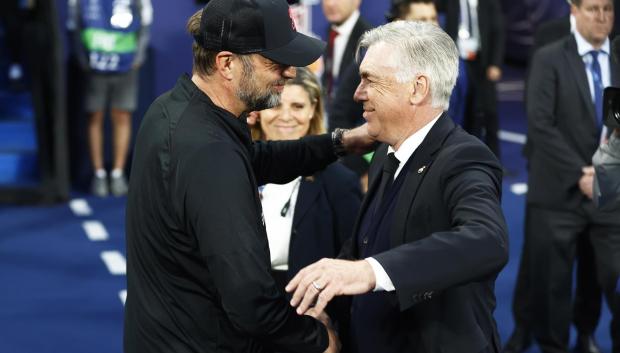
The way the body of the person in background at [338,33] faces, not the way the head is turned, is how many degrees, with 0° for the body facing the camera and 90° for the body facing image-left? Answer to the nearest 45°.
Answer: approximately 45°

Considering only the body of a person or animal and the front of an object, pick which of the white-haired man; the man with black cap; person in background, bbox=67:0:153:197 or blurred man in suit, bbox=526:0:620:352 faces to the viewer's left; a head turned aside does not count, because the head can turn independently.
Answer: the white-haired man

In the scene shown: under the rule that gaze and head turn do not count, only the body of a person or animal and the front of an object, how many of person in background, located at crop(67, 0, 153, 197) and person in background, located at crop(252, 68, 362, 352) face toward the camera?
2

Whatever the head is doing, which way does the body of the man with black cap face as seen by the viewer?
to the viewer's right

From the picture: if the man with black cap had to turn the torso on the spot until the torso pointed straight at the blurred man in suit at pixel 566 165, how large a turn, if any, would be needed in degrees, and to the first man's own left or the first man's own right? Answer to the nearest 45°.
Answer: approximately 45° to the first man's own left

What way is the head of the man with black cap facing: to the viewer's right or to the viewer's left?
to the viewer's right

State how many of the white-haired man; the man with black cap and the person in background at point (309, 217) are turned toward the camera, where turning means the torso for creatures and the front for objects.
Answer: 1

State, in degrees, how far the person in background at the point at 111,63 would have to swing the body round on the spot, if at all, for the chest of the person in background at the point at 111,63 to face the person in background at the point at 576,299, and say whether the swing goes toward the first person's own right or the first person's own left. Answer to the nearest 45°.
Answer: approximately 45° to the first person's own left

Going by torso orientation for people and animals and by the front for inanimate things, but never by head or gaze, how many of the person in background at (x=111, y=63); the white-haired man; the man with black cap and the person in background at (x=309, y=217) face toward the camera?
2

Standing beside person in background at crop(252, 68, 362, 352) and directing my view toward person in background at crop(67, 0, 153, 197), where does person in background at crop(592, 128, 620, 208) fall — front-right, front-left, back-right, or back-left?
back-right

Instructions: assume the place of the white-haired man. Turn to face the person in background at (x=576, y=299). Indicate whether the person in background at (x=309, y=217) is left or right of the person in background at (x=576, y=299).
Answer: left

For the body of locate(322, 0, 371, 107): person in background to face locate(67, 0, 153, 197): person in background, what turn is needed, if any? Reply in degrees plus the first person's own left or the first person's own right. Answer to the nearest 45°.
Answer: approximately 90° to the first person's own right

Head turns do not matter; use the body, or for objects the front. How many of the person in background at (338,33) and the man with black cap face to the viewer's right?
1

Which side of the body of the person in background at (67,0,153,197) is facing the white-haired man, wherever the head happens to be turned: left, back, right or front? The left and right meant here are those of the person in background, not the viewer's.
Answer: front

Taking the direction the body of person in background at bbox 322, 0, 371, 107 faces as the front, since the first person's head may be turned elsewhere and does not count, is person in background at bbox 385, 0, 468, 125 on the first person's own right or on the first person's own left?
on the first person's own left
